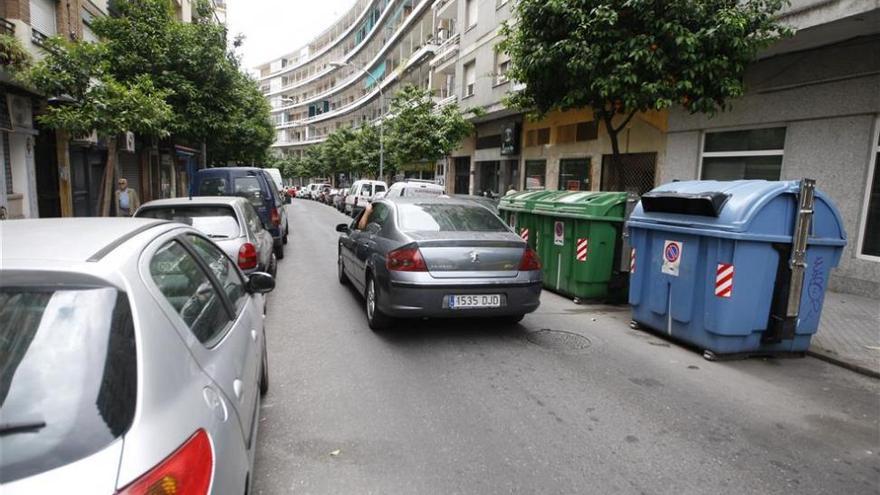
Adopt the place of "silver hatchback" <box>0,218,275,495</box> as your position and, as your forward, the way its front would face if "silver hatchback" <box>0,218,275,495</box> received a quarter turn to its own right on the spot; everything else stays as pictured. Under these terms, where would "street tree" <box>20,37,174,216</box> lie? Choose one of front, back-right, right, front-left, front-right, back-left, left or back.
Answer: back-left

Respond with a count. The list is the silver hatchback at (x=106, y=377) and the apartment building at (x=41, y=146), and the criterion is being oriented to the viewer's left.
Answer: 0

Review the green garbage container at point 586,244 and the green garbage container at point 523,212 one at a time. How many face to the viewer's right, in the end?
0

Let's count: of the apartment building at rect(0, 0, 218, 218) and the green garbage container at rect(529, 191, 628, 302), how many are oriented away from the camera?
0

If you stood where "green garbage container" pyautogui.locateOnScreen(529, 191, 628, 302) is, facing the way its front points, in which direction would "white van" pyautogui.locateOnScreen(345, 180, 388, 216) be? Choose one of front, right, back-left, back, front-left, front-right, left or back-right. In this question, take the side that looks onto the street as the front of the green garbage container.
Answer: right

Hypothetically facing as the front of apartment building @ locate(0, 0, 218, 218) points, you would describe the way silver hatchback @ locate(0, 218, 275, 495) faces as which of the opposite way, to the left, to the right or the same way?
to the left

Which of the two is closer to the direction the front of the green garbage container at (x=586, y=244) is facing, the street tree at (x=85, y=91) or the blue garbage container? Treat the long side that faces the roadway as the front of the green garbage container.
the street tree

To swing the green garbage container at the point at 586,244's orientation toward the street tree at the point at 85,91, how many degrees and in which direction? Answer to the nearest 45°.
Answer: approximately 45° to its right

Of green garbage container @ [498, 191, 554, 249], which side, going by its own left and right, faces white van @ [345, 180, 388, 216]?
right

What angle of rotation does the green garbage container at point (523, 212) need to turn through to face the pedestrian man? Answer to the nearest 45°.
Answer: approximately 45° to its right

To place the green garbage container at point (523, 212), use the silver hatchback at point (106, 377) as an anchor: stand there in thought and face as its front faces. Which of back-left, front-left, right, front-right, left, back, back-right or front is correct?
front

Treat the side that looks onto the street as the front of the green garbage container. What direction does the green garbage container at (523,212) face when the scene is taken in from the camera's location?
facing the viewer and to the left of the viewer

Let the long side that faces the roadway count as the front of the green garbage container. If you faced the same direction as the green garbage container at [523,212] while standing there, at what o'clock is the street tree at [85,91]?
The street tree is roughly at 1 o'clock from the green garbage container.

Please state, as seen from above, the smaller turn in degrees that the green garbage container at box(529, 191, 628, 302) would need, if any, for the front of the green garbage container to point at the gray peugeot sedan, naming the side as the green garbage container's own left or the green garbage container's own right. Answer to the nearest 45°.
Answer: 0° — it already faces it

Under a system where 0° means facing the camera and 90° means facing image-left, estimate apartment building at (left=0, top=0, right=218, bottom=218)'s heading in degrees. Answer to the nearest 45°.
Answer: approximately 315°

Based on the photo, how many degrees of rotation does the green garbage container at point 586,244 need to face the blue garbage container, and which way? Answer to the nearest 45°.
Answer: approximately 90° to its left

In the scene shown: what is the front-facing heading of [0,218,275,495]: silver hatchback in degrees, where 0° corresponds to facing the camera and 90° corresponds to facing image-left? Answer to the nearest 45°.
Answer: approximately 225°

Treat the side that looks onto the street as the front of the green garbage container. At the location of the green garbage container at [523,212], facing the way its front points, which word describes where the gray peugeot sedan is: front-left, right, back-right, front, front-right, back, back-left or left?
front-left

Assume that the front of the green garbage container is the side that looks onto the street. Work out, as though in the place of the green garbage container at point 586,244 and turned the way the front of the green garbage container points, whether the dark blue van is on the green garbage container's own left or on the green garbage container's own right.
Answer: on the green garbage container's own right
